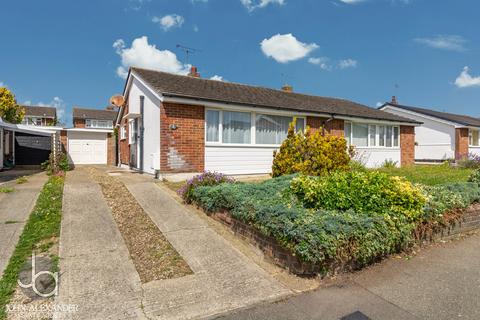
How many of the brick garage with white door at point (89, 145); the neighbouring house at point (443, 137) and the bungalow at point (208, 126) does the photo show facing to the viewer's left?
0

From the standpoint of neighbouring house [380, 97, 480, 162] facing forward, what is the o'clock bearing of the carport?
The carport is roughly at 3 o'clock from the neighbouring house.

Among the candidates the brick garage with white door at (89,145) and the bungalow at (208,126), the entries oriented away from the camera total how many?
0

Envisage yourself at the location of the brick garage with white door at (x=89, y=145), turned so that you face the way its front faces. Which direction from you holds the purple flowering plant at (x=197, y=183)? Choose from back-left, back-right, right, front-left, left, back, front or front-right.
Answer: front

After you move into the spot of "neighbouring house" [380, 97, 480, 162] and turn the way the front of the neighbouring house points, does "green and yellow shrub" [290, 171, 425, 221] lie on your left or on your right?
on your right

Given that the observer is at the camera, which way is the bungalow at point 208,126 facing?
facing the viewer and to the right of the viewer

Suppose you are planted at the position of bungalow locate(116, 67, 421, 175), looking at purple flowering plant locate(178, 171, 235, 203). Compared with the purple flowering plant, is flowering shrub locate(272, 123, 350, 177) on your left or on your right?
left

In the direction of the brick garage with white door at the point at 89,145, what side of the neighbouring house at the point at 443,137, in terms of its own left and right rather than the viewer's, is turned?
right

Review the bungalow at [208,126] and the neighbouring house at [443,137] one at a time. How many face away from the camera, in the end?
0

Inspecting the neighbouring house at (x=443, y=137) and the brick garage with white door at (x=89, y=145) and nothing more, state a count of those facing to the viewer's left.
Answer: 0

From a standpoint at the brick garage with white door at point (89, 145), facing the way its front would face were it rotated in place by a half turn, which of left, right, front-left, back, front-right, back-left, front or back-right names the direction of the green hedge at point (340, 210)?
back

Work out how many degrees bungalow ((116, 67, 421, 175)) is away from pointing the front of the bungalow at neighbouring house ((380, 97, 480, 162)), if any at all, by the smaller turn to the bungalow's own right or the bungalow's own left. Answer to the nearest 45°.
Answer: approximately 90° to the bungalow's own left

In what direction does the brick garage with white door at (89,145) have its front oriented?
toward the camera
